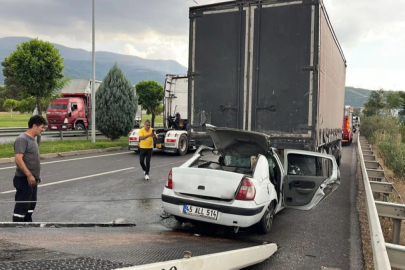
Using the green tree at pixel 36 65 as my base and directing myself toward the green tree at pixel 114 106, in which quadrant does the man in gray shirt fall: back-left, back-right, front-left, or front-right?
back-right

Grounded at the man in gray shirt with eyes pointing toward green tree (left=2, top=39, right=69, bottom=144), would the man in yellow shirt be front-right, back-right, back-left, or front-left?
front-right

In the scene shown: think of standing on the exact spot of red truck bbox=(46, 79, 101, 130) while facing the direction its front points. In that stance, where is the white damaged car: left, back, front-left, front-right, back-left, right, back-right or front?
front-left

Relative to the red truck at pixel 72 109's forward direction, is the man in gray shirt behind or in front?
in front

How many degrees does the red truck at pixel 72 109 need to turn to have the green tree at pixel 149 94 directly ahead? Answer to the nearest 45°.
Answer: approximately 180°

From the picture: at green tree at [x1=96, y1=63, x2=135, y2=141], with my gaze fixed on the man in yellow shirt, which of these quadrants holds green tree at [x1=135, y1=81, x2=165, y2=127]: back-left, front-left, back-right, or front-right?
back-left

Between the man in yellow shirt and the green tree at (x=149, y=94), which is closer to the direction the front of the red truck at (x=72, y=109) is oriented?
the man in yellow shirt

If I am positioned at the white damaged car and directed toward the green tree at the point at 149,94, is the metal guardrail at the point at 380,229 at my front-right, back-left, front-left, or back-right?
back-right

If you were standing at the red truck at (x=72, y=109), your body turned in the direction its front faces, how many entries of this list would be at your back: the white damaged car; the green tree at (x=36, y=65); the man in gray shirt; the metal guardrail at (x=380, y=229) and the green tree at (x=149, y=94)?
1

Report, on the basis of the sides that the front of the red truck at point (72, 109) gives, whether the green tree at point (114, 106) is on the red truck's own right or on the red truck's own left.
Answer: on the red truck's own left

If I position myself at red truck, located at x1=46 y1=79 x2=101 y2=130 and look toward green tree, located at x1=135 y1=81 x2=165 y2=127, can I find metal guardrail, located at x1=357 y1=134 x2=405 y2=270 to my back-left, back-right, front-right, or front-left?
back-right

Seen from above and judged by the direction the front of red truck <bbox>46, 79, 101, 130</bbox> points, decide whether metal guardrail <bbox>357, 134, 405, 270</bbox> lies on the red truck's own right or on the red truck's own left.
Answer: on the red truck's own left

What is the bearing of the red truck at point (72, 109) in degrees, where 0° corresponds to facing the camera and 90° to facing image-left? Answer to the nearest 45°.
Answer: approximately 45°

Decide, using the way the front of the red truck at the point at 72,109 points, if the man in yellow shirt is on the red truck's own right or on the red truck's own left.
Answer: on the red truck's own left
